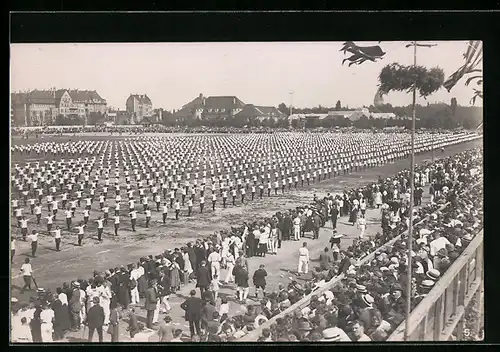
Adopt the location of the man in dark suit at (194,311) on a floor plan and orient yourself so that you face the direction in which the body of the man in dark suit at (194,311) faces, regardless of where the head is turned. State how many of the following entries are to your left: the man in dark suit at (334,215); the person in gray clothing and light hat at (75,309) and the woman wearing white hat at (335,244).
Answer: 1

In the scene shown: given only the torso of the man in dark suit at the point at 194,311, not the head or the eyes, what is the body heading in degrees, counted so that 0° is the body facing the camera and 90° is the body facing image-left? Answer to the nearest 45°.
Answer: approximately 180°
